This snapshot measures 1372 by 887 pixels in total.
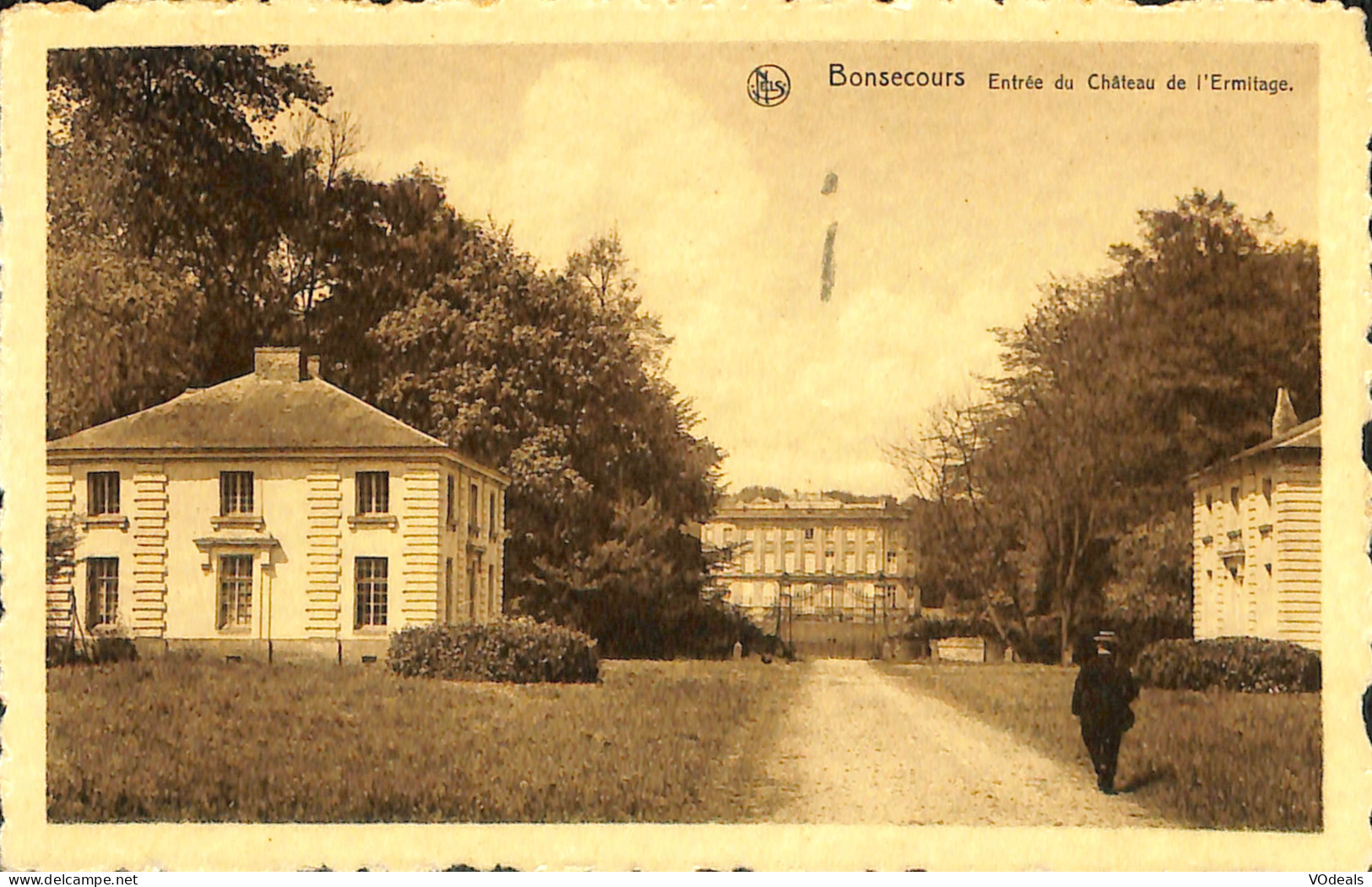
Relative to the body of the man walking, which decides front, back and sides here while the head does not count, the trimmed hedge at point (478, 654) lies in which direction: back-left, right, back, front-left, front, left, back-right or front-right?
right

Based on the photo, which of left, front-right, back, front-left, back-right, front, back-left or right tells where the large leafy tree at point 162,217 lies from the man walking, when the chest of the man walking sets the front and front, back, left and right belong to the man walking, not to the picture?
right

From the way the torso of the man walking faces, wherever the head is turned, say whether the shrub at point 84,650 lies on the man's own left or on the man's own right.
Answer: on the man's own right
